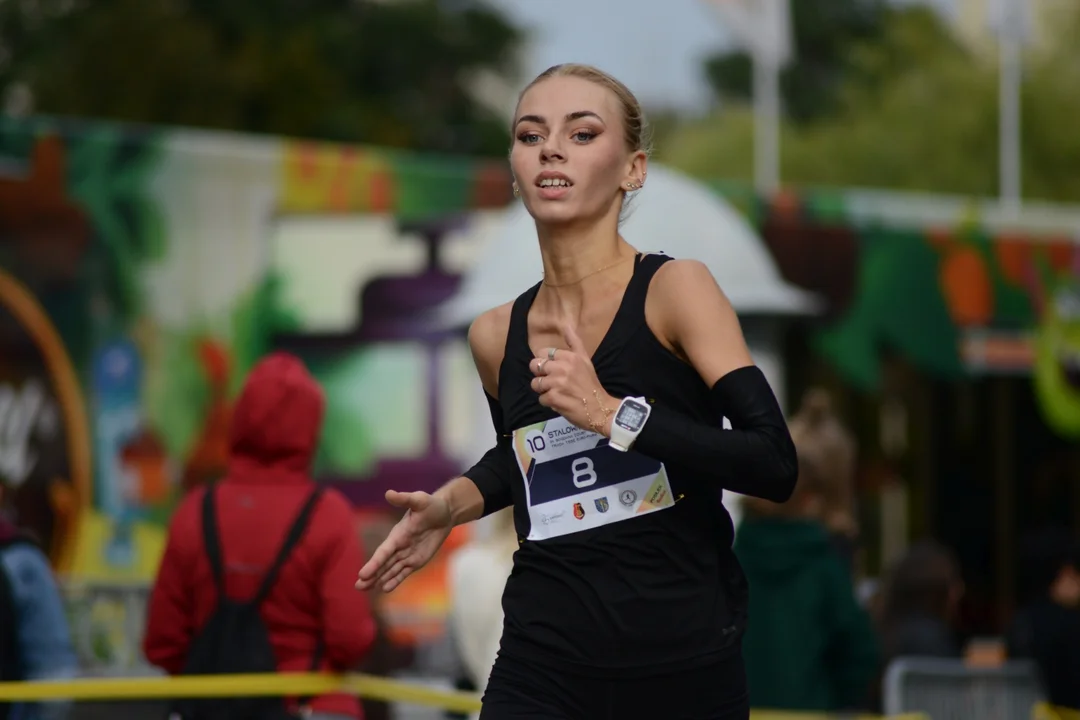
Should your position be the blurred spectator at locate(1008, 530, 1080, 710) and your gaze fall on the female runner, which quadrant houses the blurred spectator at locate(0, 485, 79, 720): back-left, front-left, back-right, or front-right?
front-right

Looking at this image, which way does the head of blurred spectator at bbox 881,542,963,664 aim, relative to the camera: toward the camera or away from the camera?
away from the camera

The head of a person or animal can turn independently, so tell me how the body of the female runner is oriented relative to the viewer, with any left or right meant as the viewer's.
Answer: facing the viewer and to the left of the viewer

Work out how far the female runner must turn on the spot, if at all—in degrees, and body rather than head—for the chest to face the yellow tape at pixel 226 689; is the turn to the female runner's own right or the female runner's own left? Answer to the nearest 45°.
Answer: approximately 90° to the female runner's own right

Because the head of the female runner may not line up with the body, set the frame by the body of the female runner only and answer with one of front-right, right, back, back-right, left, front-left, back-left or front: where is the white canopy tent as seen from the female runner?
back-right

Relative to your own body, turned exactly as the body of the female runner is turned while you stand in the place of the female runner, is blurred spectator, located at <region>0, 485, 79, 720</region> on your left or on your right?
on your right

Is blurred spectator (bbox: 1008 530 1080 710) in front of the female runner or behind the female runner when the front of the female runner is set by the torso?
behind

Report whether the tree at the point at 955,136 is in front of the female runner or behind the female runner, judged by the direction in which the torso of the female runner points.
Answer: behind

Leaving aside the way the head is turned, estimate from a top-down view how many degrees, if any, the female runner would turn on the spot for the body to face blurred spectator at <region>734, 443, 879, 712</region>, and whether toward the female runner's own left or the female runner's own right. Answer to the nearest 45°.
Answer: approximately 135° to the female runner's own right
